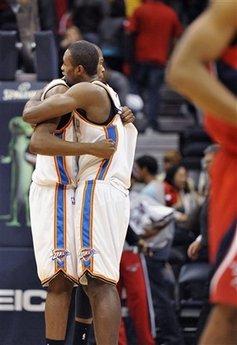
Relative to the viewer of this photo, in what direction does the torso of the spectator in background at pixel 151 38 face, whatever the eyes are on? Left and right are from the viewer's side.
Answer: facing away from the viewer

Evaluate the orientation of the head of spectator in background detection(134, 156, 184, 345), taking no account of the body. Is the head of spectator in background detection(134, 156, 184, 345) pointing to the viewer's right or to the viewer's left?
to the viewer's left
